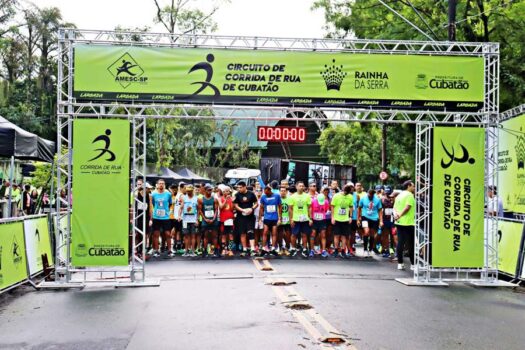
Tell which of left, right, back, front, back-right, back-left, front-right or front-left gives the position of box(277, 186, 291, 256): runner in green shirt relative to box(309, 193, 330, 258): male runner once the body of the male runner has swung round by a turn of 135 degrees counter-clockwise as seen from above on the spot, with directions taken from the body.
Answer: back-left

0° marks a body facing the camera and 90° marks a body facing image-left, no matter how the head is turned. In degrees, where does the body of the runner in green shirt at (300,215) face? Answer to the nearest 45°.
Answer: approximately 0°

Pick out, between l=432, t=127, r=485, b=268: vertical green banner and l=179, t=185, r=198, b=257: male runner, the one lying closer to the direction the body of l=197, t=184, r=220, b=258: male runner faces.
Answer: the vertical green banner

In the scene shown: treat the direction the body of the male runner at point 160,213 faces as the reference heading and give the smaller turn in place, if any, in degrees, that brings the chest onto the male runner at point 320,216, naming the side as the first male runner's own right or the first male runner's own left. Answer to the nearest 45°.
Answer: approximately 90° to the first male runner's own left

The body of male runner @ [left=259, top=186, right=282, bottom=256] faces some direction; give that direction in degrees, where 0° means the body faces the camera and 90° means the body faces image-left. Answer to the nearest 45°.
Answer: approximately 0°

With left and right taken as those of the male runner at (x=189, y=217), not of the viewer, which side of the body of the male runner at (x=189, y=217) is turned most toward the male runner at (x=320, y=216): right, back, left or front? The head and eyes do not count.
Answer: left

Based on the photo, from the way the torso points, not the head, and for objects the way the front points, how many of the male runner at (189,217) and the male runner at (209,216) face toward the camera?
2

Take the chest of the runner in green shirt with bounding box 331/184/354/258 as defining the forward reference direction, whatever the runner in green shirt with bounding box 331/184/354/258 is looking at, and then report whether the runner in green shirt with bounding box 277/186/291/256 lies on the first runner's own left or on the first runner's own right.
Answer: on the first runner's own right
